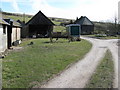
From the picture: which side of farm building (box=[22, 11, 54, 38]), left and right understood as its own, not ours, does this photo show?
front
